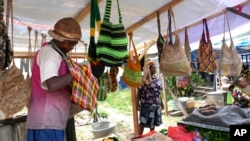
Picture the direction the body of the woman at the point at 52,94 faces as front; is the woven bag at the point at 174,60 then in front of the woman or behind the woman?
in front

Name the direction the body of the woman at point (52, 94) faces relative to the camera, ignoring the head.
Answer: to the viewer's right

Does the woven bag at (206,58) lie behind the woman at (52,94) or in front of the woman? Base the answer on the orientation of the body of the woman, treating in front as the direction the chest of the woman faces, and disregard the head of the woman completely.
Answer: in front

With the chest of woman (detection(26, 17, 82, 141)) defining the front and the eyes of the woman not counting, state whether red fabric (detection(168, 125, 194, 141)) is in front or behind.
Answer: in front

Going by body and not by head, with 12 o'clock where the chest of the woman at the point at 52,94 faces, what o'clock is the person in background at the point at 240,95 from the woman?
The person in background is roughly at 11 o'clock from the woman.

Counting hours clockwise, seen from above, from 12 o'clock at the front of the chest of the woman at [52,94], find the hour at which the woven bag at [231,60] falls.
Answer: The woven bag is roughly at 11 o'clock from the woman.
